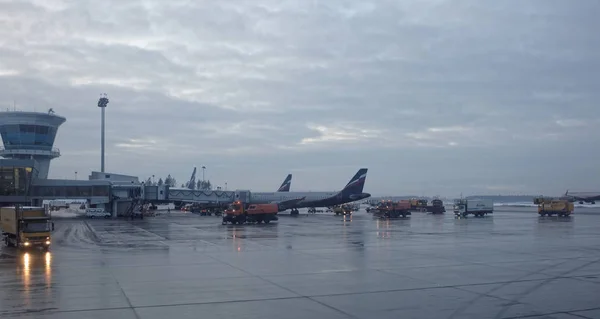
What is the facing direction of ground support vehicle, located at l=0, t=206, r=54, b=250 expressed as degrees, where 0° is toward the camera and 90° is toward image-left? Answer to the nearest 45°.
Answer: approximately 315°
